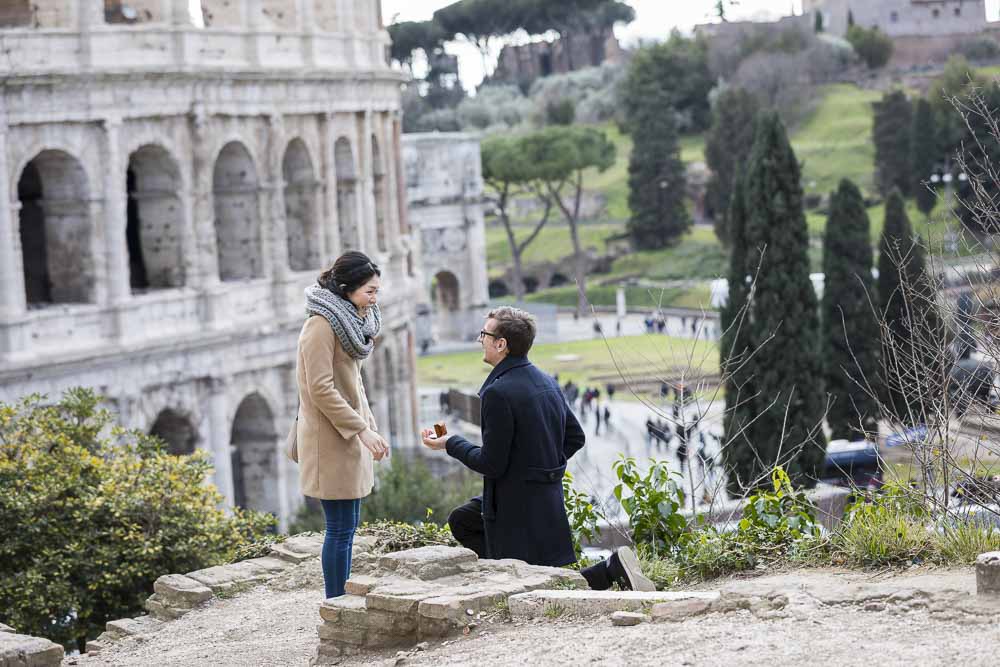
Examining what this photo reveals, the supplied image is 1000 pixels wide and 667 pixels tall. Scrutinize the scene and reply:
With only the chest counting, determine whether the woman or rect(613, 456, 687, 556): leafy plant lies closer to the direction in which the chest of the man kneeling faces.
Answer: the woman

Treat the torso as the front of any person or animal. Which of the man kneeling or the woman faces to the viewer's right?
the woman

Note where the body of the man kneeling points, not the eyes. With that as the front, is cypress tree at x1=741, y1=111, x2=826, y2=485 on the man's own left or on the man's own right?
on the man's own right

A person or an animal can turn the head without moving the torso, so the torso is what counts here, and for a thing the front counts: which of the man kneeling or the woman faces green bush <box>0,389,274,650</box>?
the man kneeling

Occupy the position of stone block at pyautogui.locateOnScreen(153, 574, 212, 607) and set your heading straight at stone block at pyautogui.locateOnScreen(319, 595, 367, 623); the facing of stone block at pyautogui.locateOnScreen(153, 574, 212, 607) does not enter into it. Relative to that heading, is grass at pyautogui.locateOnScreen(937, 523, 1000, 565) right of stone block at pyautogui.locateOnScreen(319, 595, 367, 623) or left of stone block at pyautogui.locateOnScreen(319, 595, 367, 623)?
left

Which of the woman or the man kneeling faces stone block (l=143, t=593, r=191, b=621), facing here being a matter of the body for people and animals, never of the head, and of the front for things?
the man kneeling

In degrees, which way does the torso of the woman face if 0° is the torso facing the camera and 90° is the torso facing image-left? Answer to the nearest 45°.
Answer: approximately 270°

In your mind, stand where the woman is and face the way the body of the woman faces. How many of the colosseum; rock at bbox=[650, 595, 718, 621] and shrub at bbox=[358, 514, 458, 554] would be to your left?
2

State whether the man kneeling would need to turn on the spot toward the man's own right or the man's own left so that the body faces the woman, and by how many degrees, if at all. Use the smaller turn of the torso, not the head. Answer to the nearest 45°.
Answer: approximately 45° to the man's own left

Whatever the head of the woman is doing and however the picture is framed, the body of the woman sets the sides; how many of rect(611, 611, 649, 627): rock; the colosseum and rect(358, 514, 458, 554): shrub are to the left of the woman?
2

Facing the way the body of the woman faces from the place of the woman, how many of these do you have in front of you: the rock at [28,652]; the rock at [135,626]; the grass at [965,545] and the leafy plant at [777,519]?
2

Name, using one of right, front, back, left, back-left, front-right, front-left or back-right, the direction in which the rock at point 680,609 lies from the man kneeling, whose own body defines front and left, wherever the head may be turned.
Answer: back

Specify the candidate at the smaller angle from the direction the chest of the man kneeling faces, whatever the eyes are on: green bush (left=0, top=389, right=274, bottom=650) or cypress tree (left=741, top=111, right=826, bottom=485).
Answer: the green bush

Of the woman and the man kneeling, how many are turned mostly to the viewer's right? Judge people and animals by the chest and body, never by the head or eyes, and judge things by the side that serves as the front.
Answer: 1

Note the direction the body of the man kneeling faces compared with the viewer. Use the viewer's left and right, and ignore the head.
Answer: facing away from the viewer and to the left of the viewer

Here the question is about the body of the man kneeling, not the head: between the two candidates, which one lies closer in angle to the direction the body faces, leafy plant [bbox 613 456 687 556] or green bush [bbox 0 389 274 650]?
the green bush
